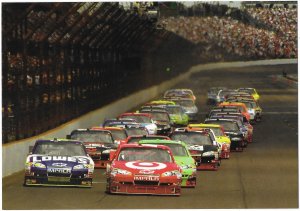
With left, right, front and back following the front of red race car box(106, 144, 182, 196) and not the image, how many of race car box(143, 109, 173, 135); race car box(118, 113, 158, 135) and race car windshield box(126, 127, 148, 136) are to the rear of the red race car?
3

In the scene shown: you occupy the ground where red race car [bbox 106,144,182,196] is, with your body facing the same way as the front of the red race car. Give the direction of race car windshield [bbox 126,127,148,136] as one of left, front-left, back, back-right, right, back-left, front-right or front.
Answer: back

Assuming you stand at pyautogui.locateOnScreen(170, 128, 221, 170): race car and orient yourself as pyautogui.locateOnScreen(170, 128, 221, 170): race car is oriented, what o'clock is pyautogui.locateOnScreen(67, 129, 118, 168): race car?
pyautogui.locateOnScreen(67, 129, 118, 168): race car is roughly at 3 o'clock from pyautogui.locateOnScreen(170, 128, 221, 170): race car.

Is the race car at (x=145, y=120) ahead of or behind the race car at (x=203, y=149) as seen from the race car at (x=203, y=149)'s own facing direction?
behind

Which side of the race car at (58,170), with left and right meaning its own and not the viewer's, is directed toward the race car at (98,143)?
back

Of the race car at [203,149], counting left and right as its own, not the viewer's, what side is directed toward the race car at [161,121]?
back

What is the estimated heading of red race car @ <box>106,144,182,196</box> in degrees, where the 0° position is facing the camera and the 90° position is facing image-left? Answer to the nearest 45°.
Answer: approximately 0°

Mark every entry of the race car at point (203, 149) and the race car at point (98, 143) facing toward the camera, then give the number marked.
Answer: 2

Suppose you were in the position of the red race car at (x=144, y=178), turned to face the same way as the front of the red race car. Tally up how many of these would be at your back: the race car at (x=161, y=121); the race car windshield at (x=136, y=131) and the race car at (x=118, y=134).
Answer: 3
